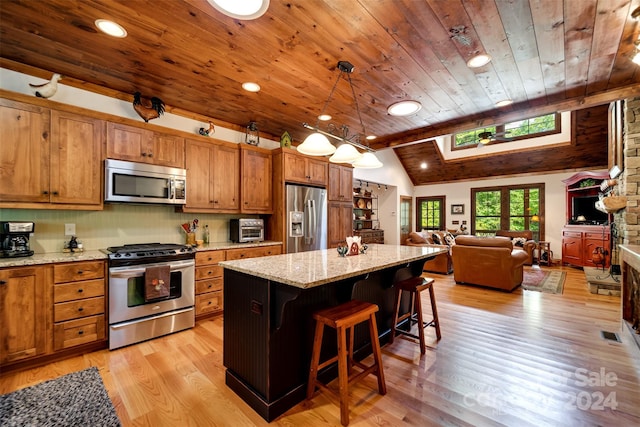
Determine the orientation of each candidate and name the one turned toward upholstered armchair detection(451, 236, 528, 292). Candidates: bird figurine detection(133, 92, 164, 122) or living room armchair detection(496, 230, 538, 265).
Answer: the living room armchair

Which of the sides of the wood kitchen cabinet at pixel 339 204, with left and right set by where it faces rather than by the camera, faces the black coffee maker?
right

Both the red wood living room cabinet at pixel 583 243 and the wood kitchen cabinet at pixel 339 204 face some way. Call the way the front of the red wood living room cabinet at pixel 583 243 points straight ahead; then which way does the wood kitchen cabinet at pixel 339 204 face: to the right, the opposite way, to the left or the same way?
to the left

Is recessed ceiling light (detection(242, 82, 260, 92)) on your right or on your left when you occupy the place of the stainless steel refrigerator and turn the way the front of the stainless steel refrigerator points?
on your right

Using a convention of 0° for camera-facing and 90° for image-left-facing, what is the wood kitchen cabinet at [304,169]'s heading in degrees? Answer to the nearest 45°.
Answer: approximately 315°

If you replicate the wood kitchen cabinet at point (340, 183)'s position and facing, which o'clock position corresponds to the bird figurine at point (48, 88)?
The bird figurine is roughly at 3 o'clock from the wood kitchen cabinet.

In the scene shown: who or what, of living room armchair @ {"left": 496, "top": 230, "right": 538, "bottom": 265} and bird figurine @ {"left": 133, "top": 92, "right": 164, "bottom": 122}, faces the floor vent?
the living room armchair

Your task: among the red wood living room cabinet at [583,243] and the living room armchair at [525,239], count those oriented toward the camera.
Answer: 2

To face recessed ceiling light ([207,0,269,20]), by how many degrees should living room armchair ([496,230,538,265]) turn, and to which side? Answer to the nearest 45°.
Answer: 0° — it already faces it

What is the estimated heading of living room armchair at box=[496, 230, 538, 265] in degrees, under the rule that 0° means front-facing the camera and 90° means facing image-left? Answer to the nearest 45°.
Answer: approximately 0°

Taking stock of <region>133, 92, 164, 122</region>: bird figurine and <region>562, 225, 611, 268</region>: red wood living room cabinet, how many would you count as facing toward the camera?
1
